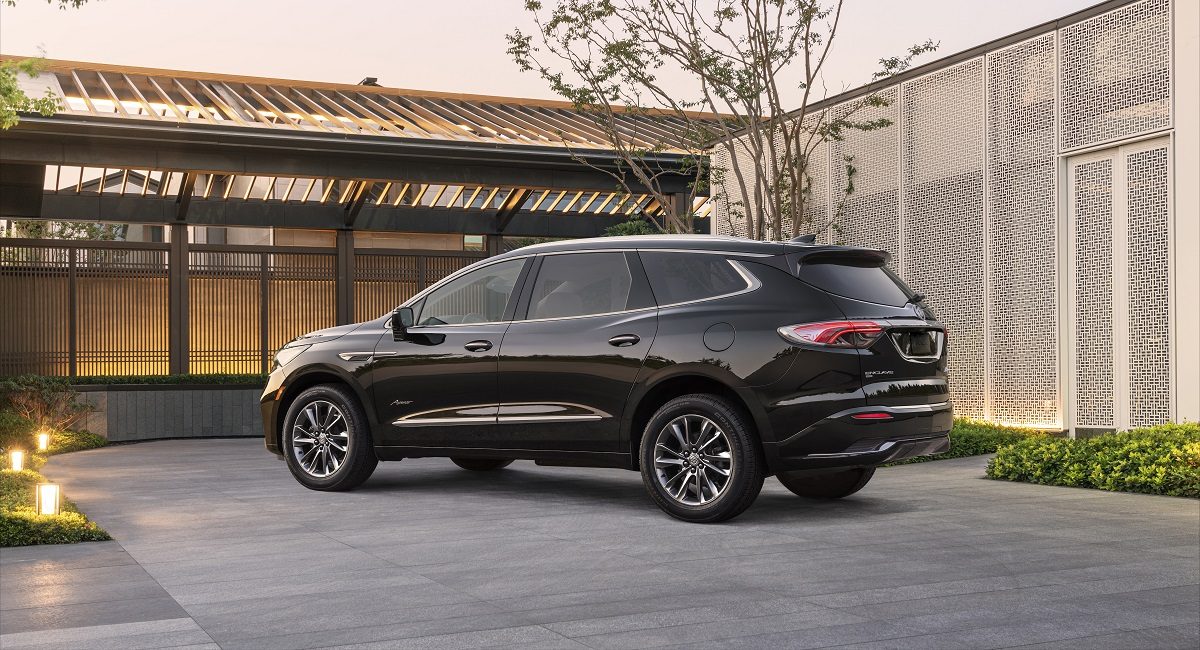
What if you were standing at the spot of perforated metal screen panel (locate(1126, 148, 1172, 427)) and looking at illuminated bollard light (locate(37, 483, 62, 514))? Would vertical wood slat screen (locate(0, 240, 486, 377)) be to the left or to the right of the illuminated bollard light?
right

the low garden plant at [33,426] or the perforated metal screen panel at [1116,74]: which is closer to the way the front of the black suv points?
the low garden plant

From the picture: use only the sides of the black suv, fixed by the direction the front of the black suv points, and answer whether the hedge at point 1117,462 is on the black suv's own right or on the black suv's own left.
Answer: on the black suv's own right

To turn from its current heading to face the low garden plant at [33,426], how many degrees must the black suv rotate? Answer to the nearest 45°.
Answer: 0° — it already faces it

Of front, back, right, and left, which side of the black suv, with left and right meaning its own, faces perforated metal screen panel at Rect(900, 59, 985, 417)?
right

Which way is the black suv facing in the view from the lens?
facing away from the viewer and to the left of the viewer

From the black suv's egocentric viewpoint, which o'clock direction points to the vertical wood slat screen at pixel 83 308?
The vertical wood slat screen is roughly at 12 o'clock from the black suv.

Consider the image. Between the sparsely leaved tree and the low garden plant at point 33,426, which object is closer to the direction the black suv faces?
the low garden plant

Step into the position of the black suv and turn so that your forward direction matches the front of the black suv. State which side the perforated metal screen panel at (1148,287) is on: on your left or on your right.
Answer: on your right

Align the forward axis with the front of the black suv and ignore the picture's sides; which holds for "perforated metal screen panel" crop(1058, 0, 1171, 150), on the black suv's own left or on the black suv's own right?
on the black suv's own right
